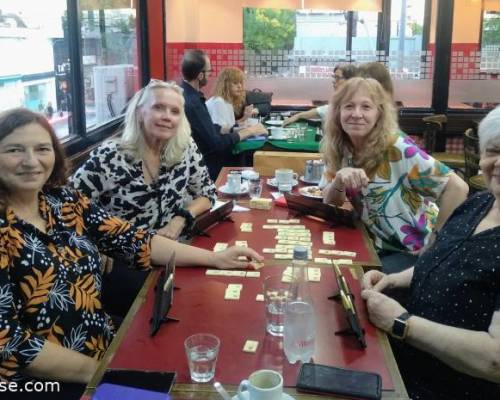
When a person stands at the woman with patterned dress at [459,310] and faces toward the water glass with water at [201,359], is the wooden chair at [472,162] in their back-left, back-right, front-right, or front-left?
back-right

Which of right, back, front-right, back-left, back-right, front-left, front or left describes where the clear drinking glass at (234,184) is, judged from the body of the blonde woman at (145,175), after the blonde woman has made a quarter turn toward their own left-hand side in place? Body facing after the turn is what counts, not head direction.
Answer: front

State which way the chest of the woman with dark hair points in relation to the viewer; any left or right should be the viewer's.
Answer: facing the viewer and to the right of the viewer

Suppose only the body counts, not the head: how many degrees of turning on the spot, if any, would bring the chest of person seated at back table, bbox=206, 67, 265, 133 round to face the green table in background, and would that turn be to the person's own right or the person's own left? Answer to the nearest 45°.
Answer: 0° — they already face it

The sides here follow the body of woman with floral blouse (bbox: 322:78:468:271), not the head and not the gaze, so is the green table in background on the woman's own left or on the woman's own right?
on the woman's own right
